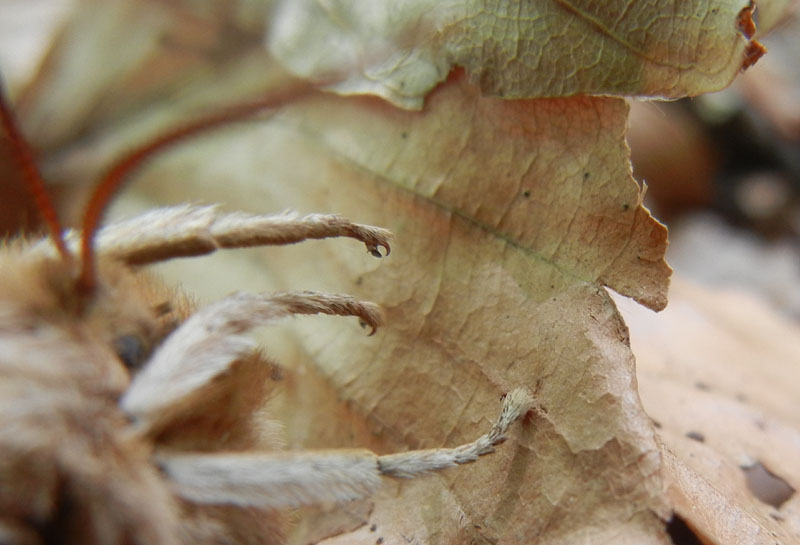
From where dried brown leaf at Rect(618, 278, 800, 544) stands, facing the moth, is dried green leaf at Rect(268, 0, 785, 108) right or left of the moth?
right

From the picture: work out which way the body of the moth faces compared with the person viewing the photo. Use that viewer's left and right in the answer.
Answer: facing to the right of the viewer

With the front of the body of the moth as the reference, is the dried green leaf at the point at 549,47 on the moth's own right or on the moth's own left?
on the moth's own left
